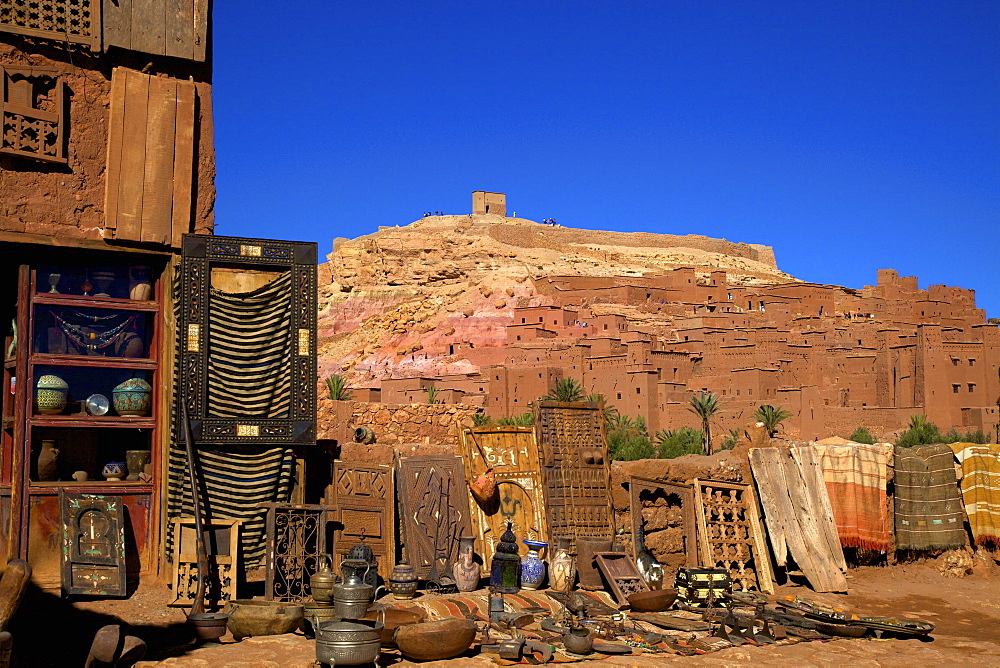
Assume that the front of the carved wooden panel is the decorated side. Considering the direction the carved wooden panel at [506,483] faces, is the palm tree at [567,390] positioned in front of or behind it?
behind

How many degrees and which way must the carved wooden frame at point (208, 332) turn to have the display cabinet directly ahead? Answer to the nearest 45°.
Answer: approximately 90° to its right

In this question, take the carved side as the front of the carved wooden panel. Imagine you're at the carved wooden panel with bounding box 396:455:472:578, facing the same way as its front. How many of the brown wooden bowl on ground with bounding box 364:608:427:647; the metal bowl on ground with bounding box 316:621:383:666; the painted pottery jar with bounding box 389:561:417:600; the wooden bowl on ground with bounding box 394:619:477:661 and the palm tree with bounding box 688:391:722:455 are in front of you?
4

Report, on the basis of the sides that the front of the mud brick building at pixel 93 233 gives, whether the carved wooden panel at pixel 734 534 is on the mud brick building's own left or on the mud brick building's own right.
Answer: on the mud brick building's own left

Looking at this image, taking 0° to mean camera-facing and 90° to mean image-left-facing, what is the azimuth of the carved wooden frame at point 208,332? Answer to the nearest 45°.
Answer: approximately 0°

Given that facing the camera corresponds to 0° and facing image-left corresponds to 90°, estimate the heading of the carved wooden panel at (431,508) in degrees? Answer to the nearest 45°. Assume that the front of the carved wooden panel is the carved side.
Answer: approximately 0°

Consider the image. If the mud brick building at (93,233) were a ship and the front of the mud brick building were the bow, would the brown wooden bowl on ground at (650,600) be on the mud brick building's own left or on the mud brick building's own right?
on the mud brick building's own left

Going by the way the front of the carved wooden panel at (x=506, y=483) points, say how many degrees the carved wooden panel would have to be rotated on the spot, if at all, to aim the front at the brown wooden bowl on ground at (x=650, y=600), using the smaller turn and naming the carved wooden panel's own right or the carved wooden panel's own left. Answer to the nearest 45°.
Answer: approximately 45° to the carved wooden panel's own left

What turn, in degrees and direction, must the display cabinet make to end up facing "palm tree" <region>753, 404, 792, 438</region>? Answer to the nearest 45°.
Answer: approximately 135° to its left
